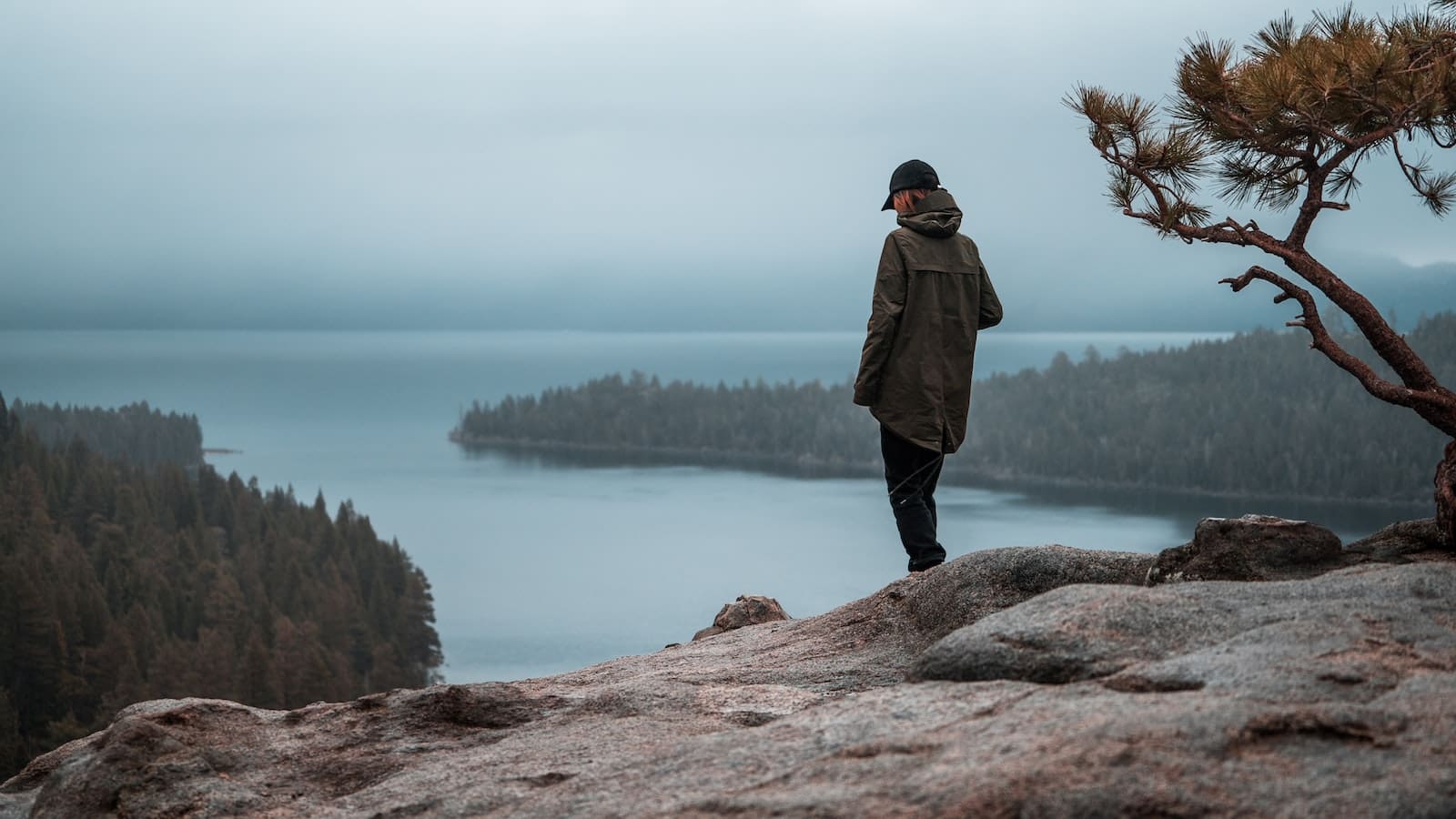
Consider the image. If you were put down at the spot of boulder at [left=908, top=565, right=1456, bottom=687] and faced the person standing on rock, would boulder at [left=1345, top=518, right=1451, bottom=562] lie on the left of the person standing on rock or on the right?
right

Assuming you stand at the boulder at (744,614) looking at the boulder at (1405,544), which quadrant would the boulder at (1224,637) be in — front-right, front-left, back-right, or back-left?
front-right

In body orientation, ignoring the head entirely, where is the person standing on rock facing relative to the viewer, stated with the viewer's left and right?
facing away from the viewer and to the left of the viewer

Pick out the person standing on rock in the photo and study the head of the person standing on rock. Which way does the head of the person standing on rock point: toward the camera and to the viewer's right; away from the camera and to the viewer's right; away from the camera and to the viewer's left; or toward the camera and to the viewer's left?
away from the camera and to the viewer's left

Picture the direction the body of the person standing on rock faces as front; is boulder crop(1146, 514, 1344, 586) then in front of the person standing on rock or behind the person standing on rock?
behind

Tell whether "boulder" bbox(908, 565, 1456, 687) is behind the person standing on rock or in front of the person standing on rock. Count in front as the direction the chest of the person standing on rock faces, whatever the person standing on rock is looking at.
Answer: behind
